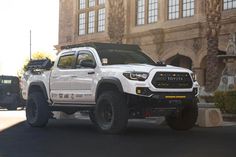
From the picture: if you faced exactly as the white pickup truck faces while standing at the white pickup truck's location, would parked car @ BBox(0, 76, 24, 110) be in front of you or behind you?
behind

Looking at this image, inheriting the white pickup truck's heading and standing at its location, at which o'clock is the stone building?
The stone building is roughly at 8 o'clock from the white pickup truck.

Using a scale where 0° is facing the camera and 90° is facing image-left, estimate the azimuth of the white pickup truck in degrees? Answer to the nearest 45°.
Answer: approximately 315°

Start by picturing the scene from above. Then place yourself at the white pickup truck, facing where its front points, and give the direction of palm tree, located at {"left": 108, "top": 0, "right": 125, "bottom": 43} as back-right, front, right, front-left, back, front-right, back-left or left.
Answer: back-left

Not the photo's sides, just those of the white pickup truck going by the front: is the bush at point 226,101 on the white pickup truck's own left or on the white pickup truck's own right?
on the white pickup truck's own left

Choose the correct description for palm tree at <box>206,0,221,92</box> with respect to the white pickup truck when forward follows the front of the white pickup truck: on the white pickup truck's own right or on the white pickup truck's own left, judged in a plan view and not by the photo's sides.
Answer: on the white pickup truck's own left
